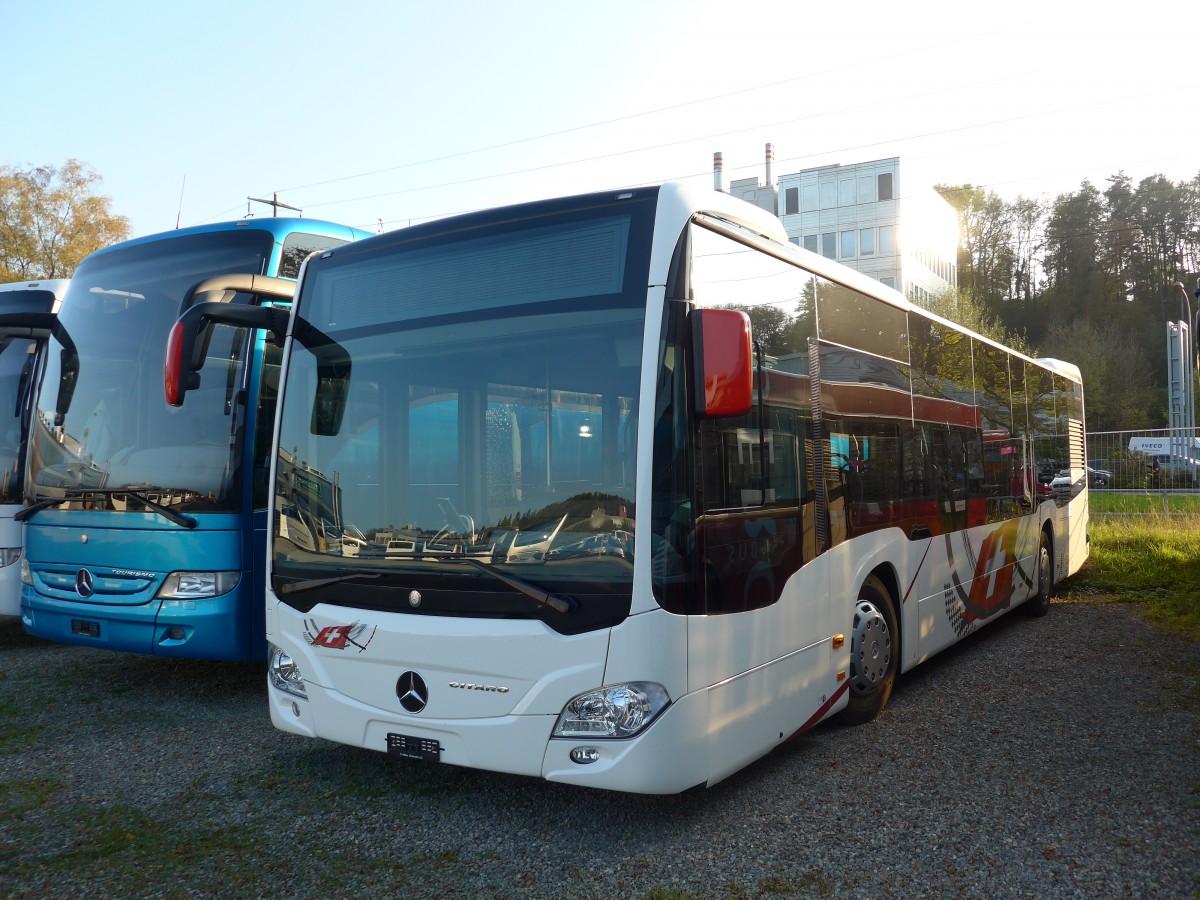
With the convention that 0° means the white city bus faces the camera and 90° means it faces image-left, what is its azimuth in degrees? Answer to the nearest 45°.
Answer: approximately 45°

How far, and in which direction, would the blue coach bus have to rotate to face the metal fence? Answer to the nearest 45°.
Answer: approximately 135° to its left

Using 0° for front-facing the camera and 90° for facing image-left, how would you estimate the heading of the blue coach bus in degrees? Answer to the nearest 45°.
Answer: approximately 45°

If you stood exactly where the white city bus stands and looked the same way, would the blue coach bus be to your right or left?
on your right

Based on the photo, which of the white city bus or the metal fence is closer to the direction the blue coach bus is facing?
the white city bus

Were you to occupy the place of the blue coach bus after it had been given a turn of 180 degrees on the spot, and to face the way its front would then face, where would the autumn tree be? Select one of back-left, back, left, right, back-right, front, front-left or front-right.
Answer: front-left

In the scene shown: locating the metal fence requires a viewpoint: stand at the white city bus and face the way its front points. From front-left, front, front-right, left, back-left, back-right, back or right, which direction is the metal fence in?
back

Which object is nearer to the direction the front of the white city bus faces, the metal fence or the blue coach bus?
the blue coach bus
